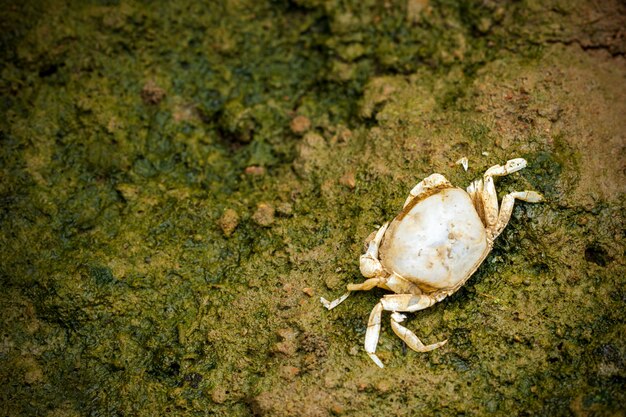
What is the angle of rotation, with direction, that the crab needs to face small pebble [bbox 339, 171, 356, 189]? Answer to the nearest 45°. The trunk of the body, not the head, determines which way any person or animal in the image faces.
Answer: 0° — it already faces it

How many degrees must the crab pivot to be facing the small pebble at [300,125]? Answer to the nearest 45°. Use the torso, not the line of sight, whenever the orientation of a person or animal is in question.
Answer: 0° — it already faces it

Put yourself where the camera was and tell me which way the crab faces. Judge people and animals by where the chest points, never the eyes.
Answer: facing away from the viewer and to the left of the viewer
